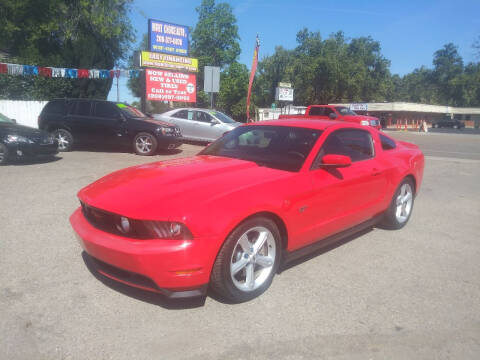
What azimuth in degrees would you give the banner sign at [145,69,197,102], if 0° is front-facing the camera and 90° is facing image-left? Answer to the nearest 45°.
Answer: approximately 0°

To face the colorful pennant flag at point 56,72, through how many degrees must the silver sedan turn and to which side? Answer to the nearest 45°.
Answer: approximately 180°

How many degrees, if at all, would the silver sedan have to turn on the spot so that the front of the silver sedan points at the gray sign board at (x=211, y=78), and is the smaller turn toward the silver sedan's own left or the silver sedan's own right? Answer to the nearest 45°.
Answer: approximately 135° to the silver sedan's own left

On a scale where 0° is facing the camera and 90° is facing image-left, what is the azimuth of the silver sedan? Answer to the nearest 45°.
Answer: approximately 315°

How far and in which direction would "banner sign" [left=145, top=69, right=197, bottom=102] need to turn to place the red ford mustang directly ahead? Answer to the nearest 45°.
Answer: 0° — it already faces it

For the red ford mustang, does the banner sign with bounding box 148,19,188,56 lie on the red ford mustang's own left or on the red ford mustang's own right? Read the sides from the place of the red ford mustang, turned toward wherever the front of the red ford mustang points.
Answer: on the red ford mustang's own right

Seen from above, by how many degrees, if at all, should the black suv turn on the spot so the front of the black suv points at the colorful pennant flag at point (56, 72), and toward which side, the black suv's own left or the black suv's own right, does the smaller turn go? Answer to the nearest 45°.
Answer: approximately 135° to the black suv's own left
